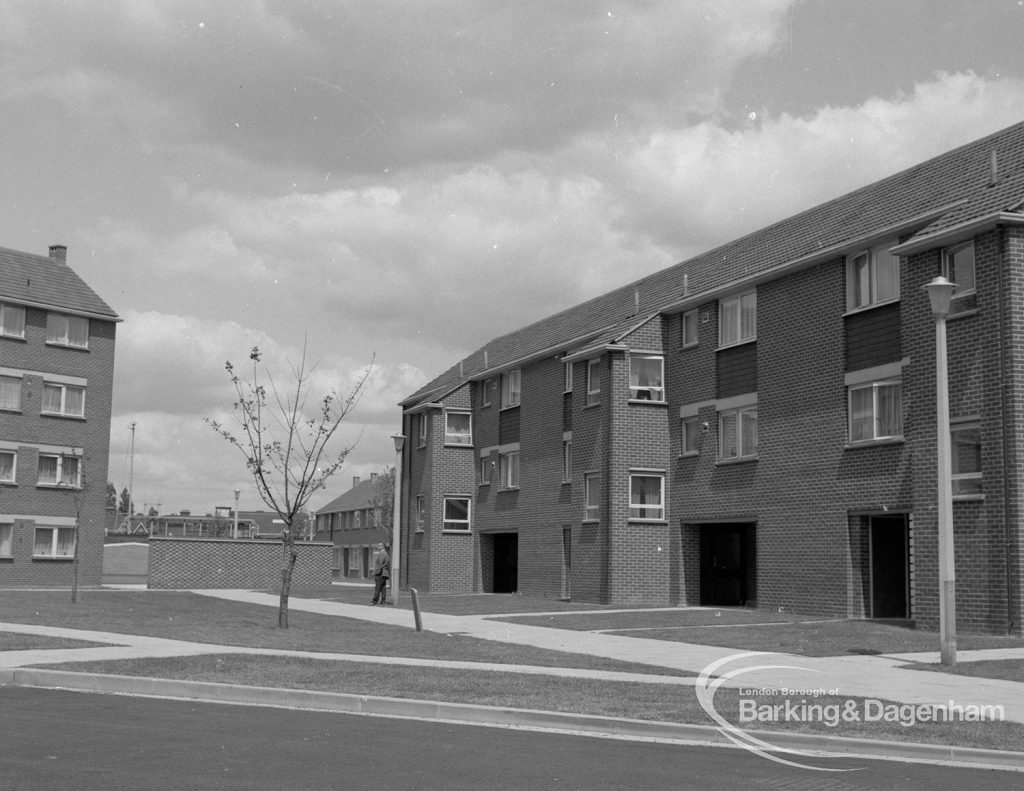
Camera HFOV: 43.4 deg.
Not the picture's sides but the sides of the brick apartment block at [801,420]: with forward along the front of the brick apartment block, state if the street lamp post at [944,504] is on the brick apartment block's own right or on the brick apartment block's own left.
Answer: on the brick apartment block's own left

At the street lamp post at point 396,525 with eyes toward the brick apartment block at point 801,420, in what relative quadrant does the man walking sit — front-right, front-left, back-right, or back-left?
back-right

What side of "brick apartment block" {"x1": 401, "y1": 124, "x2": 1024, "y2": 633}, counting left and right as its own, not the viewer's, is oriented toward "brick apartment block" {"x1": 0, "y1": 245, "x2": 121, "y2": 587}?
right

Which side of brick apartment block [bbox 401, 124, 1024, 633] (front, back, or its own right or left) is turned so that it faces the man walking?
right

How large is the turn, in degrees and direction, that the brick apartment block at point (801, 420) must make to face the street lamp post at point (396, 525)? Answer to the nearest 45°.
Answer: approximately 45° to its right

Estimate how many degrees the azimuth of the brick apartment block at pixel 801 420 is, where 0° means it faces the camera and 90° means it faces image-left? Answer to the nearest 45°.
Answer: approximately 45°

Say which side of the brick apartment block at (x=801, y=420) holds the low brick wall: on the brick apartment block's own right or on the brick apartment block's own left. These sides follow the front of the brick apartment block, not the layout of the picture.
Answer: on the brick apartment block's own right
